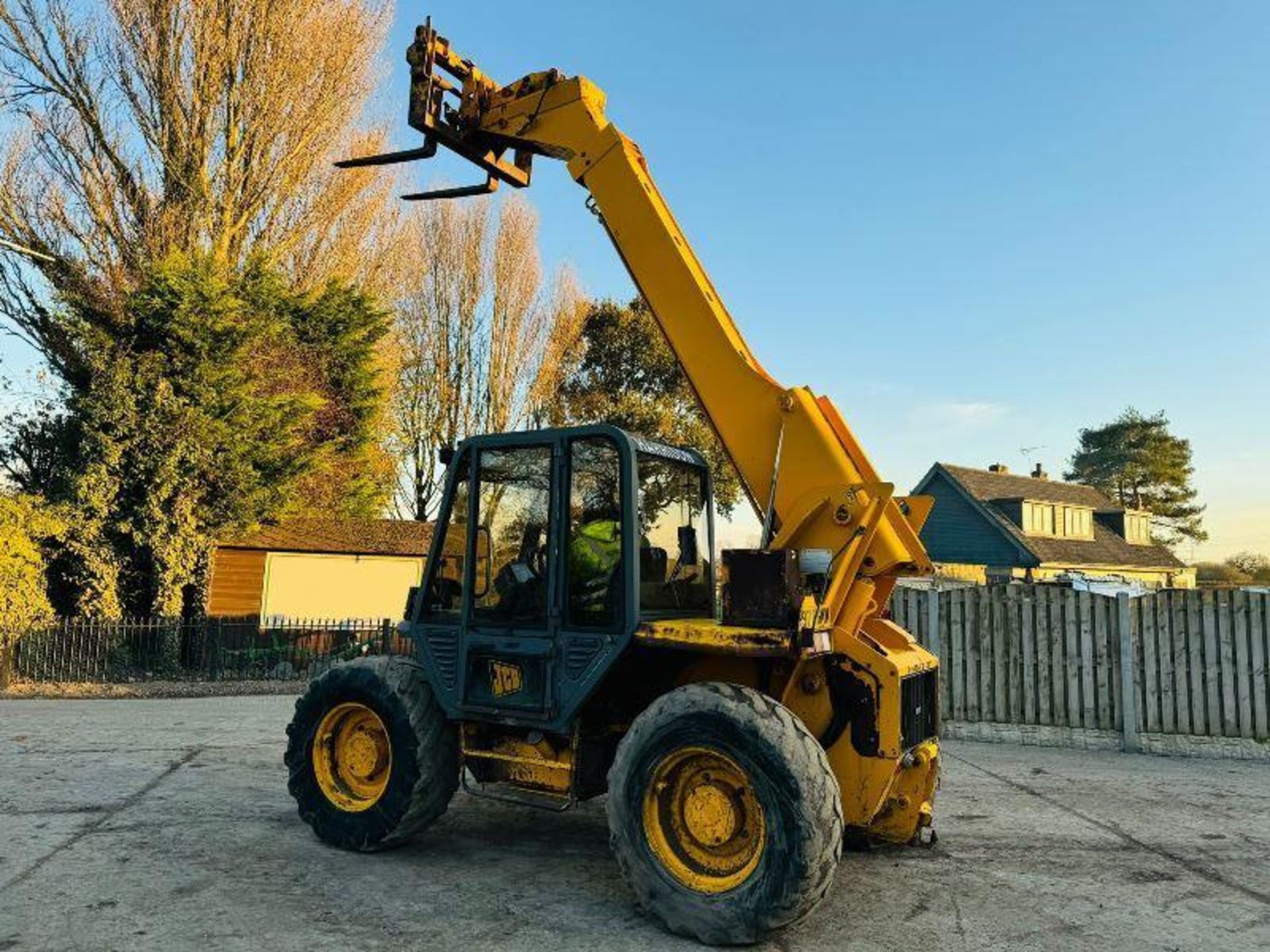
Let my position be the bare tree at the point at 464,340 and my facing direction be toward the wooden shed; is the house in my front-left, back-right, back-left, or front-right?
back-left

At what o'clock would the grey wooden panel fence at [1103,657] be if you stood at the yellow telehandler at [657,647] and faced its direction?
The grey wooden panel fence is roughly at 3 o'clock from the yellow telehandler.

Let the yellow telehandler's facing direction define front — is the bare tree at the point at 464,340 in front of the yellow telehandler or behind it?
in front

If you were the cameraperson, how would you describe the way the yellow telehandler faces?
facing away from the viewer and to the left of the viewer

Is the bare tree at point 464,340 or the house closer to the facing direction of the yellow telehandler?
the bare tree

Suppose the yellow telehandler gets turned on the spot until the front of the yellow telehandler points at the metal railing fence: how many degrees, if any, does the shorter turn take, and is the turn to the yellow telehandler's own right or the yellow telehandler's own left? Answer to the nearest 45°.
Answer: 0° — it already faces it

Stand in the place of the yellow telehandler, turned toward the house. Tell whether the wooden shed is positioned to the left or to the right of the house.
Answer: left

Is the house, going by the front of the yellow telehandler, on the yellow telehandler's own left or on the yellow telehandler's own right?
on the yellow telehandler's own right

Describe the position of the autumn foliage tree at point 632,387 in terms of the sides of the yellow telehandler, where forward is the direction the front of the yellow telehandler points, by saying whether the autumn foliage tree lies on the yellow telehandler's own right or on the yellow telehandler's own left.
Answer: on the yellow telehandler's own right
